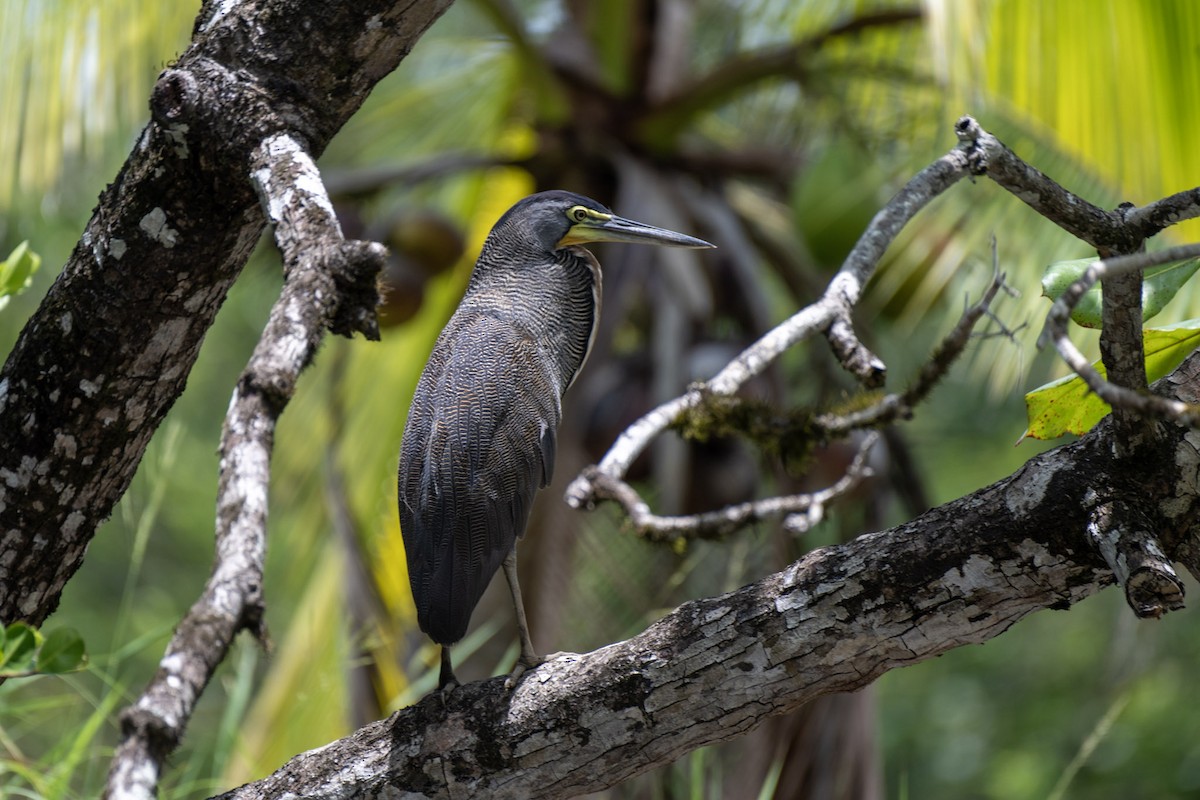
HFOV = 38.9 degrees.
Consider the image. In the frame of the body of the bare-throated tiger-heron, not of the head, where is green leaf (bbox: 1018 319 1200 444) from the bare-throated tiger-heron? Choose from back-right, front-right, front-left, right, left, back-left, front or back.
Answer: front

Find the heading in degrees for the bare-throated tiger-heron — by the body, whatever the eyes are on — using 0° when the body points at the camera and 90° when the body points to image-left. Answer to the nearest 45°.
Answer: approximately 225°

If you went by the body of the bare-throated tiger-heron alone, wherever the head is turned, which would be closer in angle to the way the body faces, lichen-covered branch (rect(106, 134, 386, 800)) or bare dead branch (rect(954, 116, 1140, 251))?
the bare dead branch

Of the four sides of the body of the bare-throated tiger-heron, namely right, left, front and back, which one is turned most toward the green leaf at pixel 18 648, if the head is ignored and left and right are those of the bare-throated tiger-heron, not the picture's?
back

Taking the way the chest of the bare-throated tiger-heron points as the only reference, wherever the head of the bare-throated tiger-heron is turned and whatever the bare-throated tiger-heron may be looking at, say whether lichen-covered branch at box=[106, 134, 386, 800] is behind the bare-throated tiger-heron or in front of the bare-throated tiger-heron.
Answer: behind

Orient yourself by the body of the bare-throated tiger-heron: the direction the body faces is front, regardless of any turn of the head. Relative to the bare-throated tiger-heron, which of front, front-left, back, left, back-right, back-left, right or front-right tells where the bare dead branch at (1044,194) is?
right
